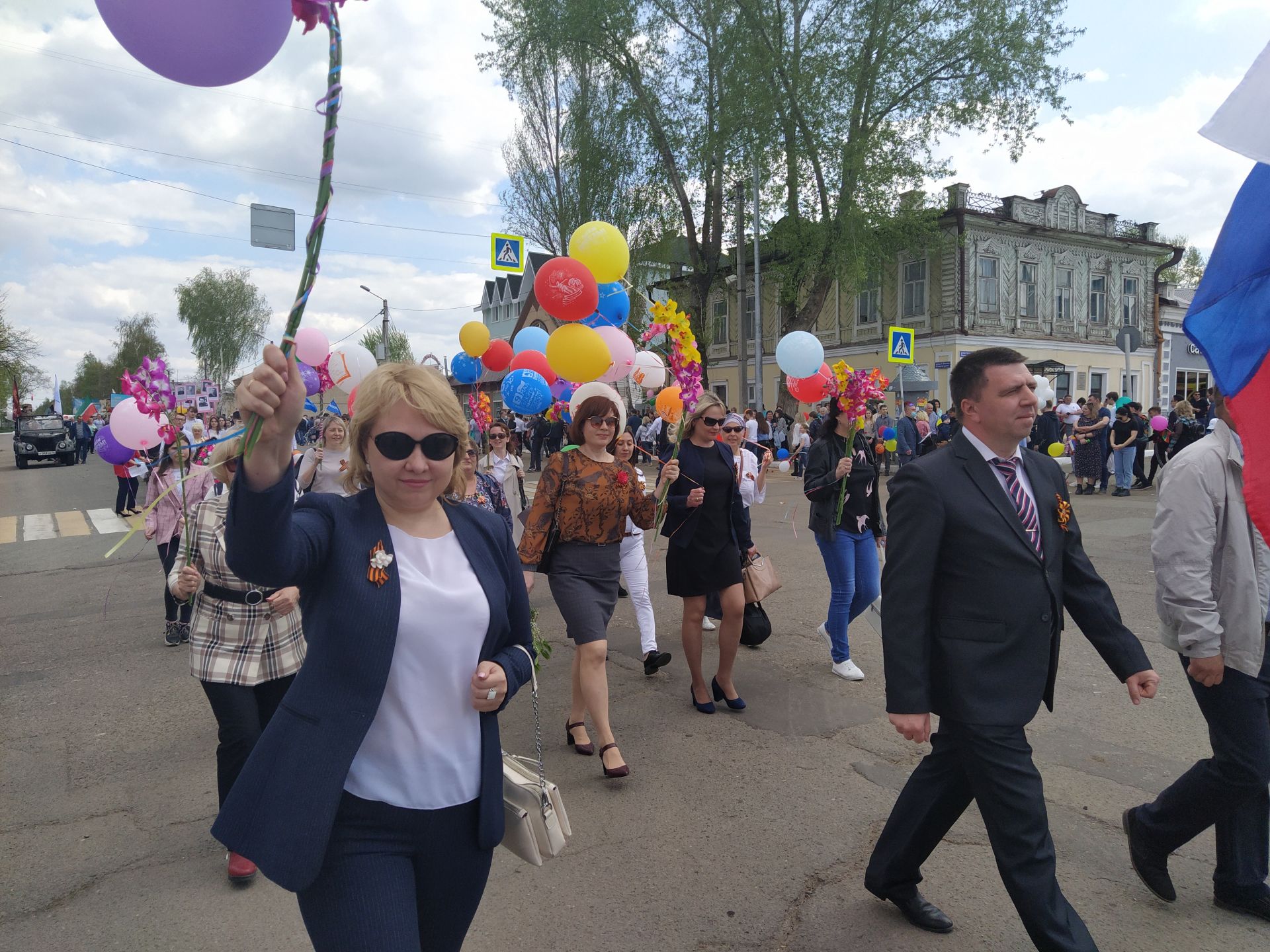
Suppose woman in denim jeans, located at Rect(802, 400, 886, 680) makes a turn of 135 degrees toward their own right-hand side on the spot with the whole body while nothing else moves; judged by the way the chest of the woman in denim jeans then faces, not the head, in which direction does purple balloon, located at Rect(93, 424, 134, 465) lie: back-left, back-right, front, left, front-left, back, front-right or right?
front

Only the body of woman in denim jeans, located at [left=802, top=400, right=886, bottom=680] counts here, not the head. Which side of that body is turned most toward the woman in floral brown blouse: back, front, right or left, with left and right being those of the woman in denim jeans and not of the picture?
right

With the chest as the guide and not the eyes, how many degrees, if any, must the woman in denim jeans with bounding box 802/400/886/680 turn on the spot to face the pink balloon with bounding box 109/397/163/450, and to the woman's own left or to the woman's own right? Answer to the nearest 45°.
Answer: approximately 135° to the woman's own right
